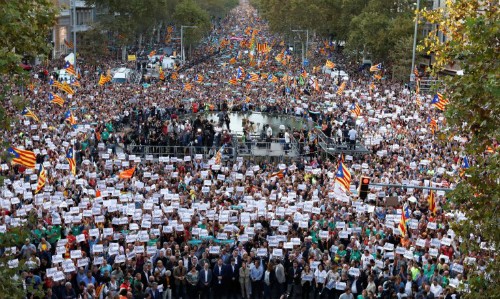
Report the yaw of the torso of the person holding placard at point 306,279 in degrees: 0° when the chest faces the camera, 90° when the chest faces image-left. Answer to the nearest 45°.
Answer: approximately 0°

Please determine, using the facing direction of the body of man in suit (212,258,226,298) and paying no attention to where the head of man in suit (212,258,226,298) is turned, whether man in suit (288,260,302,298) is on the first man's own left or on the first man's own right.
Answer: on the first man's own left

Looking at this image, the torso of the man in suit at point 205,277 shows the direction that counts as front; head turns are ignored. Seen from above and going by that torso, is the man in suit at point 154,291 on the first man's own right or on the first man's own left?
on the first man's own right

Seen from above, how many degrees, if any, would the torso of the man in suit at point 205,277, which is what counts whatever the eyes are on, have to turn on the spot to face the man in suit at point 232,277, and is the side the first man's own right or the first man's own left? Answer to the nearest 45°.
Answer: approximately 90° to the first man's own left

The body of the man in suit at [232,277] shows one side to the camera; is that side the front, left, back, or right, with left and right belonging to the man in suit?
front

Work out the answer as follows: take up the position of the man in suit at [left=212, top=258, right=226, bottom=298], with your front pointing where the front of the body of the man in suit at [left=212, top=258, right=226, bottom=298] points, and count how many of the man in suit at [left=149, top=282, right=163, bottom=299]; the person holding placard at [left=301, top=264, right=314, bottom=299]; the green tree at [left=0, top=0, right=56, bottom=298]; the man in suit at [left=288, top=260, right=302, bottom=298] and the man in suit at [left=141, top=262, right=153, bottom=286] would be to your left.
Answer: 2

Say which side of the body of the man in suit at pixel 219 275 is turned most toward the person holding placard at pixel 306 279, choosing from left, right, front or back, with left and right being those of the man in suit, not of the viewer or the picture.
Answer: left
